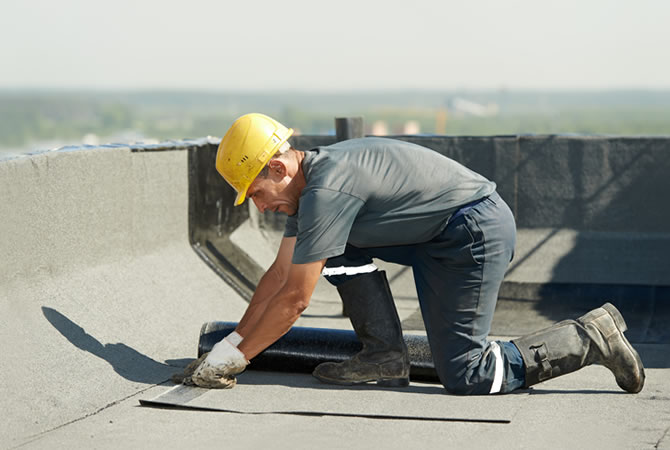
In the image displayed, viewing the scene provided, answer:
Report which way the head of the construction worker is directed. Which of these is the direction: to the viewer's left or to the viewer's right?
to the viewer's left

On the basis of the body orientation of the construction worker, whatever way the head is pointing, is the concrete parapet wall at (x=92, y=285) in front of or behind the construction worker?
in front

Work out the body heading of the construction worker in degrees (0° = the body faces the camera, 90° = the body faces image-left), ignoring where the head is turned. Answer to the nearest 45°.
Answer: approximately 90°

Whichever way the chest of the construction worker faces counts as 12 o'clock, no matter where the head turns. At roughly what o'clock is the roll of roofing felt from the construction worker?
The roll of roofing felt is roughly at 1 o'clock from the construction worker.
